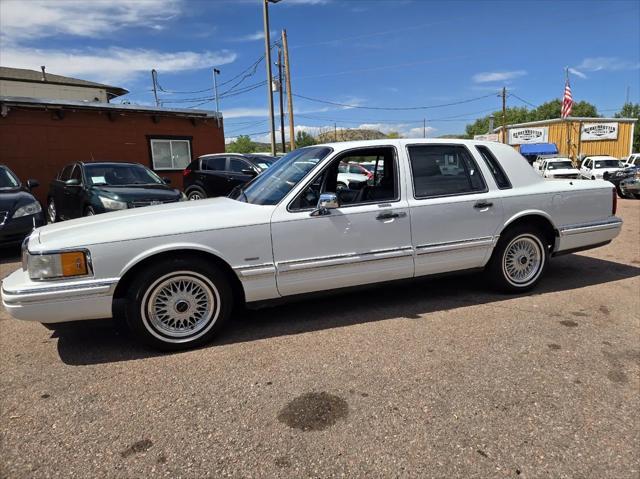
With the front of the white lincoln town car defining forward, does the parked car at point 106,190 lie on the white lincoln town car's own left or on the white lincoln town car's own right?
on the white lincoln town car's own right

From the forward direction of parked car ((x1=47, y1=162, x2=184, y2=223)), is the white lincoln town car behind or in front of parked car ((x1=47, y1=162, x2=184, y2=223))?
in front

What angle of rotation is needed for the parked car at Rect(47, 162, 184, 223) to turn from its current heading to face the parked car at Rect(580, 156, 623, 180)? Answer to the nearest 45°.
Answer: approximately 45° to its left

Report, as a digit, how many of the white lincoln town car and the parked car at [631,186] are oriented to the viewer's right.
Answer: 0

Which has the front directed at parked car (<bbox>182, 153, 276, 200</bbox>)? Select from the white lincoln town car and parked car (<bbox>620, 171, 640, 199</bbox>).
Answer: parked car (<bbox>620, 171, 640, 199</bbox>)

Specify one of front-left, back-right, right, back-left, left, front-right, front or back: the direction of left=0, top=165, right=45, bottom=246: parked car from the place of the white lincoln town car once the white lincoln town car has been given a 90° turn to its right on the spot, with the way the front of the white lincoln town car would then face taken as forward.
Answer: front

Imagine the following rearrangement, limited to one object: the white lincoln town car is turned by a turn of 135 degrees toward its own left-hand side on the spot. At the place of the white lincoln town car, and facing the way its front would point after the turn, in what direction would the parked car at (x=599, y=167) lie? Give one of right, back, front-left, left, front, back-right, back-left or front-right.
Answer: front-left

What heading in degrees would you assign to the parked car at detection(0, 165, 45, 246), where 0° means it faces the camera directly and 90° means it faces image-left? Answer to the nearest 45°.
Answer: approximately 315°

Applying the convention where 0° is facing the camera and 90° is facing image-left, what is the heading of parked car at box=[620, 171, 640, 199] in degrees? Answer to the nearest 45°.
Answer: approximately 45°

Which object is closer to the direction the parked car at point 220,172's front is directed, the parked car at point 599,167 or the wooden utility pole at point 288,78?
the parked car

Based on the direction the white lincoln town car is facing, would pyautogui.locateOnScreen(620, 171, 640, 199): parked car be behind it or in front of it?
behind

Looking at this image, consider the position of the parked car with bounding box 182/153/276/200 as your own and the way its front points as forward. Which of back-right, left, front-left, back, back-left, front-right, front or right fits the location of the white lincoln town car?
front-right

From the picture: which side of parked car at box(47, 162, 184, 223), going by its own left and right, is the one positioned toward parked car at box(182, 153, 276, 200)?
left
